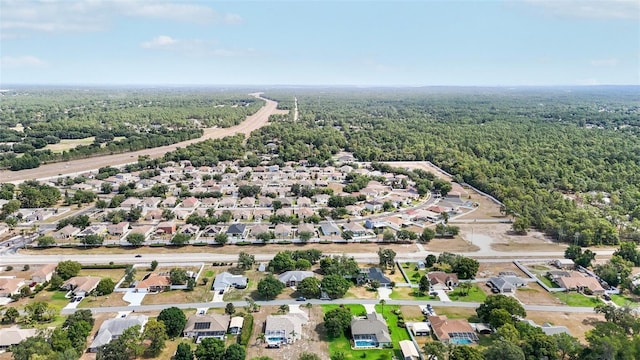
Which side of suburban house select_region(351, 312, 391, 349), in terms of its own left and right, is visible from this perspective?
back

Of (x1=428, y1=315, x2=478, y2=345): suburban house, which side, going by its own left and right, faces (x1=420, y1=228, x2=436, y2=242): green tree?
front

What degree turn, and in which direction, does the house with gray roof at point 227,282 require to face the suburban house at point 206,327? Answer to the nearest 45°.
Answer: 0° — it already faces it

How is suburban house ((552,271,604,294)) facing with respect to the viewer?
toward the camera

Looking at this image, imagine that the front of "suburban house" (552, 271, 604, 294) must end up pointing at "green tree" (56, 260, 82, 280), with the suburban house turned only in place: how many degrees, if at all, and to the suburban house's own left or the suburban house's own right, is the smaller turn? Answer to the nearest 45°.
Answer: approximately 45° to the suburban house's own right

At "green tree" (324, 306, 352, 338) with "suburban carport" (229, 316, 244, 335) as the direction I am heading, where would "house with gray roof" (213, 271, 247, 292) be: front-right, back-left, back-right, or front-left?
front-right

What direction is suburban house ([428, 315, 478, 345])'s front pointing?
away from the camera

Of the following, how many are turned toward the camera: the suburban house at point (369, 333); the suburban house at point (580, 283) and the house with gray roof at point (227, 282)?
2

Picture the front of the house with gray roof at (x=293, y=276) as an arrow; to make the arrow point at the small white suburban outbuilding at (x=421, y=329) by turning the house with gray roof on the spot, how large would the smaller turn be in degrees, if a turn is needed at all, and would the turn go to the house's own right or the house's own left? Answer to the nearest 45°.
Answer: approximately 45° to the house's own left

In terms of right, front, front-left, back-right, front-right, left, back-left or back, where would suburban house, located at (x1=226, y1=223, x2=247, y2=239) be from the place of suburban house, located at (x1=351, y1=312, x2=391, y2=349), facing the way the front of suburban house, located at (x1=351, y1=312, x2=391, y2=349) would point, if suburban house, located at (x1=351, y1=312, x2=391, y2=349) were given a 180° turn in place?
back-right

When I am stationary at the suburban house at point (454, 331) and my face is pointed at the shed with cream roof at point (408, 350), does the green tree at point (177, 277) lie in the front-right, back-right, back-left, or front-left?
front-right

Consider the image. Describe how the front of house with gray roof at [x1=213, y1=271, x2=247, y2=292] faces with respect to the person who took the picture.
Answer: facing the viewer

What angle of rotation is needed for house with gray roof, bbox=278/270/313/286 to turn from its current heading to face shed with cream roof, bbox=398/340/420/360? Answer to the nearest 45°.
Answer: approximately 45° to its left

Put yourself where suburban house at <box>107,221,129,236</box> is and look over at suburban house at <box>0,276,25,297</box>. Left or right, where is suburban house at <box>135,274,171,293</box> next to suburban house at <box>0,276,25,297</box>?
left

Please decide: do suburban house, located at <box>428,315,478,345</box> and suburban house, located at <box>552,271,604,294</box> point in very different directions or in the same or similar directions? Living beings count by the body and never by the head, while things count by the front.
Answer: very different directions

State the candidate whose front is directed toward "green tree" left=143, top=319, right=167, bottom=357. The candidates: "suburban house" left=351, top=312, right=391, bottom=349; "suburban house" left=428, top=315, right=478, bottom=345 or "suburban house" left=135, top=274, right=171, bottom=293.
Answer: "suburban house" left=135, top=274, right=171, bottom=293

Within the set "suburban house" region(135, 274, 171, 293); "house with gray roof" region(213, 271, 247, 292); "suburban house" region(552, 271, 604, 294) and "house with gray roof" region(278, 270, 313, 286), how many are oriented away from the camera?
0

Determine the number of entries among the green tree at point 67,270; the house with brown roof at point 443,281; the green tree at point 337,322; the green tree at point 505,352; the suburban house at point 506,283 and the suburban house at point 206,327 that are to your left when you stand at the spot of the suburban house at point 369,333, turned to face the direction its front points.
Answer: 3

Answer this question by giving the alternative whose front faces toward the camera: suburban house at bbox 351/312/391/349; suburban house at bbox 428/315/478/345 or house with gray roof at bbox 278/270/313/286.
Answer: the house with gray roof
